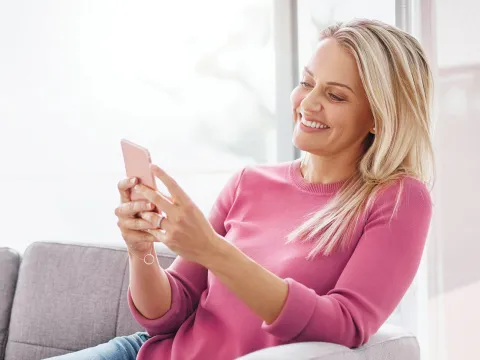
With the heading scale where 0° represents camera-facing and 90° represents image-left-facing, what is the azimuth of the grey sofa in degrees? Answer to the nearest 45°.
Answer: approximately 0°
